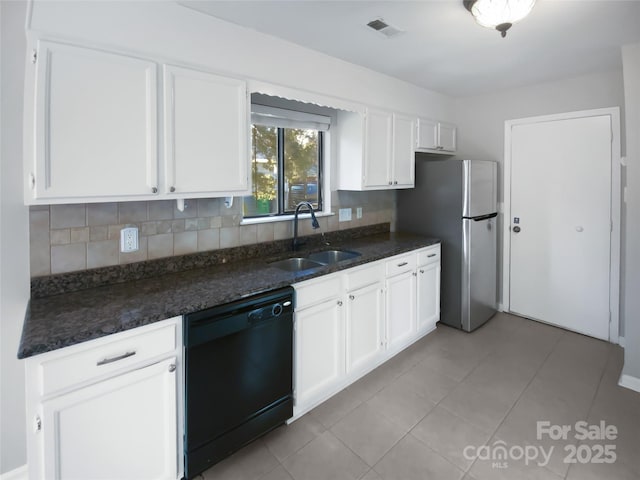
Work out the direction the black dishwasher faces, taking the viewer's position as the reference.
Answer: facing the viewer and to the right of the viewer

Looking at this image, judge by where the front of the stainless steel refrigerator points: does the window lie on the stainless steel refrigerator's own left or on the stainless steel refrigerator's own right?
on the stainless steel refrigerator's own right

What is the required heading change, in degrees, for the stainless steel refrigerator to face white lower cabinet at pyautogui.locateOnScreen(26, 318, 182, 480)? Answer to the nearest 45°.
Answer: approximately 90° to its right

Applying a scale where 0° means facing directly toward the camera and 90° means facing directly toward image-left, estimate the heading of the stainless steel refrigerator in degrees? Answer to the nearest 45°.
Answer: approximately 315°

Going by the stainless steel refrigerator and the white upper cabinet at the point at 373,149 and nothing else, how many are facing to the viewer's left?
0

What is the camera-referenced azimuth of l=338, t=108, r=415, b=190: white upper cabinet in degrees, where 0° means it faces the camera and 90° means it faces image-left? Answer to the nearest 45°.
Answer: approximately 315°
